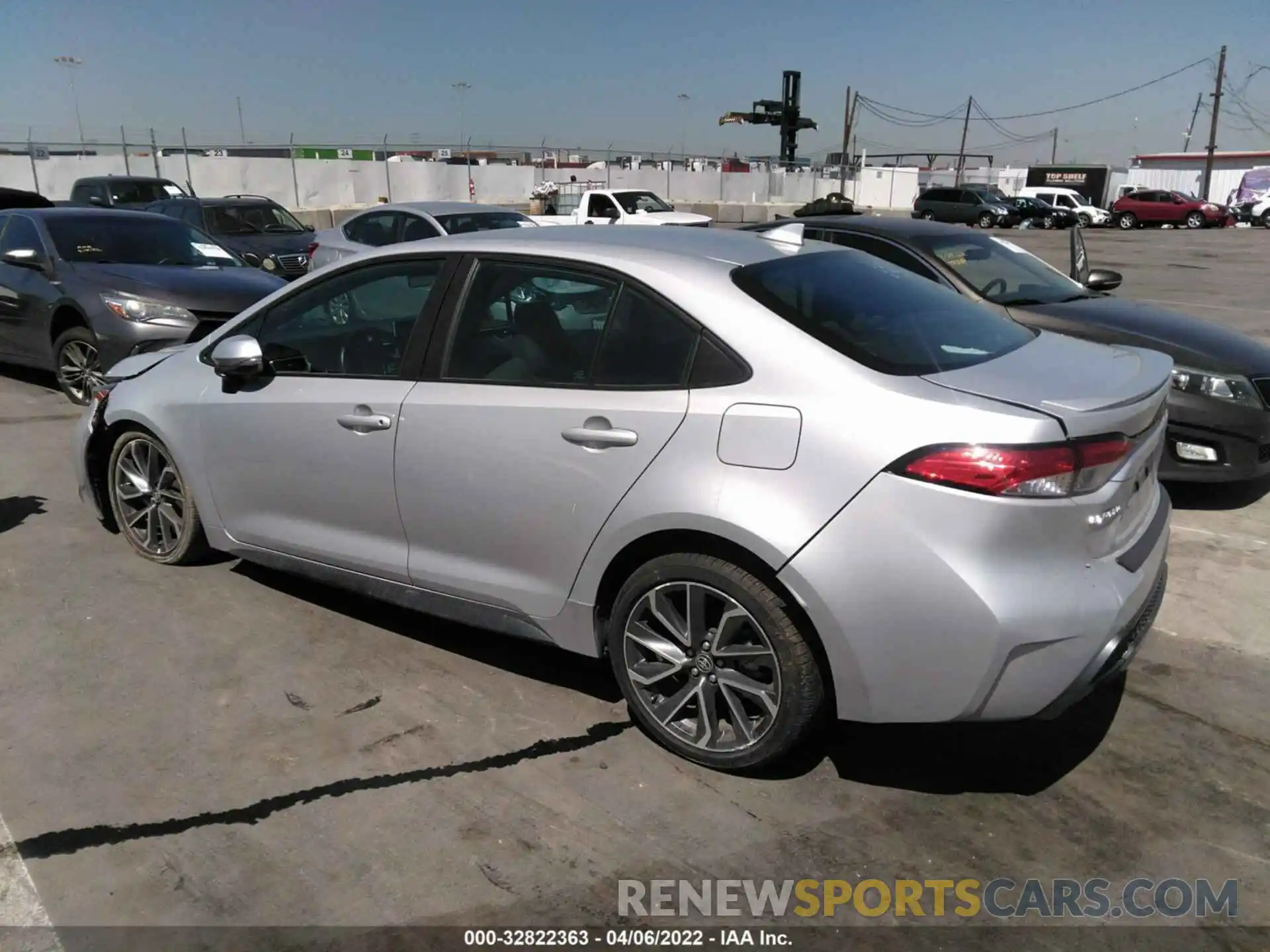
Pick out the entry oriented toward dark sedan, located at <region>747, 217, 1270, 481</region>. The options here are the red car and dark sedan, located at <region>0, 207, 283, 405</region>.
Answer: dark sedan, located at <region>0, 207, 283, 405</region>

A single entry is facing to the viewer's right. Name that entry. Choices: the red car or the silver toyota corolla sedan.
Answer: the red car

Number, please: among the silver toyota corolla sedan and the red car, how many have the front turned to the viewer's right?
1

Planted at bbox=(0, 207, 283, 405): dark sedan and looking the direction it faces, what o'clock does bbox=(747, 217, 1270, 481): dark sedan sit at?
bbox=(747, 217, 1270, 481): dark sedan is roughly at 12 o'clock from bbox=(0, 207, 283, 405): dark sedan.

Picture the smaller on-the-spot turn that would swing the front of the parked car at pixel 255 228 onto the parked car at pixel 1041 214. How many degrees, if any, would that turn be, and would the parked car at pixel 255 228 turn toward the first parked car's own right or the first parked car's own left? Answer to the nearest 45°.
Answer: approximately 90° to the first parked car's own left

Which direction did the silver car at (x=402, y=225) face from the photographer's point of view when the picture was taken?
facing the viewer and to the right of the viewer

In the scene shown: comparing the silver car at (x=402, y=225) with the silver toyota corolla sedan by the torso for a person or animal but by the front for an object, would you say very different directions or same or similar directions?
very different directions

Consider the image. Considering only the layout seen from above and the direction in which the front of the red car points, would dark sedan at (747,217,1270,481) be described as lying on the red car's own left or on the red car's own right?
on the red car's own right

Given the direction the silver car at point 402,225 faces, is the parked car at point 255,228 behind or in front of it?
behind

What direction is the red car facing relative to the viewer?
to the viewer's right

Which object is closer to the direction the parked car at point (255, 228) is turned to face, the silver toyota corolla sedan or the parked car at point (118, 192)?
the silver toyota corolla sedan

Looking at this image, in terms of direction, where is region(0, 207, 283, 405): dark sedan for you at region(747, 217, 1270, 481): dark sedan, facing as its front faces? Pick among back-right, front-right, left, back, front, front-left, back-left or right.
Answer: back-right

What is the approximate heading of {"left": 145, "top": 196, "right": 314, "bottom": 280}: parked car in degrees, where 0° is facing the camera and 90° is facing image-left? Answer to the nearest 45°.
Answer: approximately 315°

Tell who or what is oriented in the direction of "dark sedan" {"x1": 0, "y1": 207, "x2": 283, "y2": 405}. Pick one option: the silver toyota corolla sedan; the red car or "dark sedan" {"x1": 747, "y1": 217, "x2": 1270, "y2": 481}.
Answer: the silver toyota corolla sedan
